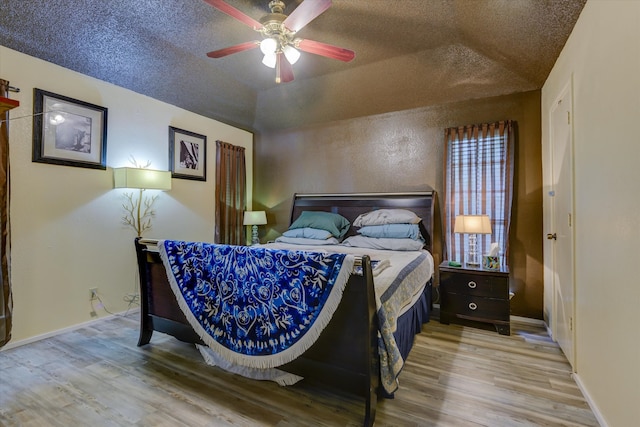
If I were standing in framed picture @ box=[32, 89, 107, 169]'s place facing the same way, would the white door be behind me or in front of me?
in front

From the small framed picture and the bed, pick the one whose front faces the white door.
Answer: the small framed picture

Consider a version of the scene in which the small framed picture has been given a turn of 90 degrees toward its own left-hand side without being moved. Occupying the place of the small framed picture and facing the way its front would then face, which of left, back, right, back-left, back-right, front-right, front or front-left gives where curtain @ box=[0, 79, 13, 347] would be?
back

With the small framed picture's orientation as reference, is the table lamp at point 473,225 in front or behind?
in front

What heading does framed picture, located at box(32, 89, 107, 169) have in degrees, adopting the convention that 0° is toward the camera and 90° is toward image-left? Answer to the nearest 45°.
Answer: approximately 315°

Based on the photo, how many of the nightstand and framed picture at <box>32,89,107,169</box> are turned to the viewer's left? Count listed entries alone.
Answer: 0

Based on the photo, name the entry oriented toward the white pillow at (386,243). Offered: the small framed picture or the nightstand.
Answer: the small framed picture

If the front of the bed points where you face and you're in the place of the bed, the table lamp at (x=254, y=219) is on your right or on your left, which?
on your right

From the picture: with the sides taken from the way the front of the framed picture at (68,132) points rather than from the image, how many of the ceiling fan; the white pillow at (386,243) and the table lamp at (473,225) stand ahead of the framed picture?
3

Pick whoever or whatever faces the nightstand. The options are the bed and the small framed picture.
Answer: the small framed picture

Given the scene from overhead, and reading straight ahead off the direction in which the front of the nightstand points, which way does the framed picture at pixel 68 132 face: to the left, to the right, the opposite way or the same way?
to the left

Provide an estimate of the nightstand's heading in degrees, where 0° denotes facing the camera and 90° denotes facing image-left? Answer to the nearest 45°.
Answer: approximately 0°

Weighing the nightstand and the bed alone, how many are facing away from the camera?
0

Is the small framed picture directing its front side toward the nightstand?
yes
